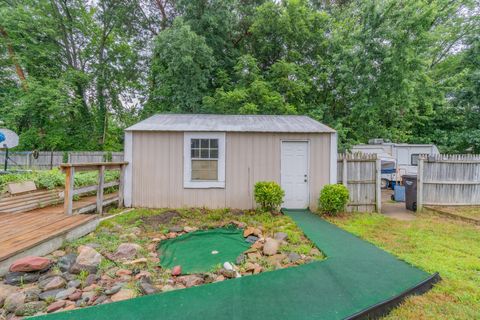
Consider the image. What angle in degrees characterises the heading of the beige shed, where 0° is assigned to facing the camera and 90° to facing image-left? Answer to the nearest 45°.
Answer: approximately 0°

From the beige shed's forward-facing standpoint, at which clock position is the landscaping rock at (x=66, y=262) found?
The landscaping rock is roughly at 1 o'clock from the beige shed.

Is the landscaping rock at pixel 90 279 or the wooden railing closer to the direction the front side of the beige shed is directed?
the landscaping rock

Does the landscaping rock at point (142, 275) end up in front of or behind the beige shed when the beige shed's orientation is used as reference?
in front

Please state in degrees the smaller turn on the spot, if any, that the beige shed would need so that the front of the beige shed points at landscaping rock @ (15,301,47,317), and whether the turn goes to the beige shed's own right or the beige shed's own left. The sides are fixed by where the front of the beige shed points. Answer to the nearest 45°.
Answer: approximately 45° to the beige shed's own right

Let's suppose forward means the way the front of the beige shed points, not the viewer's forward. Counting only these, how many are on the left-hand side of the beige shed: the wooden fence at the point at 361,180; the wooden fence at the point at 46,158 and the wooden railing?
1

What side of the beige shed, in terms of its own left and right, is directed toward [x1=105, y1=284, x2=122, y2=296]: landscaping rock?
front

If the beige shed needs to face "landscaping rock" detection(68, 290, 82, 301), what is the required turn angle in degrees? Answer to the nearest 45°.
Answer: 0° — it already faces it

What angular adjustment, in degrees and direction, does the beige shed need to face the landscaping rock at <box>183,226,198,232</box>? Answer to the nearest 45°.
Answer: approximately 45° to its right

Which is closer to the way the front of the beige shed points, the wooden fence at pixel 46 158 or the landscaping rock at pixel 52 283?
the landscaping rock

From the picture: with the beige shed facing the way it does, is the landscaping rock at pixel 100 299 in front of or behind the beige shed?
in front

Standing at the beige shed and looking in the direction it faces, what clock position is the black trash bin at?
The black trash bin is roughly at 9 o'clock from the beige shed.

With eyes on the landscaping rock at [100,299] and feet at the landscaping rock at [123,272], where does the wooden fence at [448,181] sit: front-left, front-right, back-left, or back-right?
back-left

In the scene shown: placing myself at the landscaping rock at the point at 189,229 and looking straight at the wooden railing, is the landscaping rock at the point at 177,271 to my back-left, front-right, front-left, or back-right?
back-left

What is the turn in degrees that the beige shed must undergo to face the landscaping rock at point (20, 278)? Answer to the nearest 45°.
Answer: approximately 45° to its right

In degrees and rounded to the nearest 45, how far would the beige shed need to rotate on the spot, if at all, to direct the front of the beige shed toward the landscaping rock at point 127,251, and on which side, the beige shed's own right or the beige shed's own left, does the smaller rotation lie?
approximately 45° to the beige shed's own right
